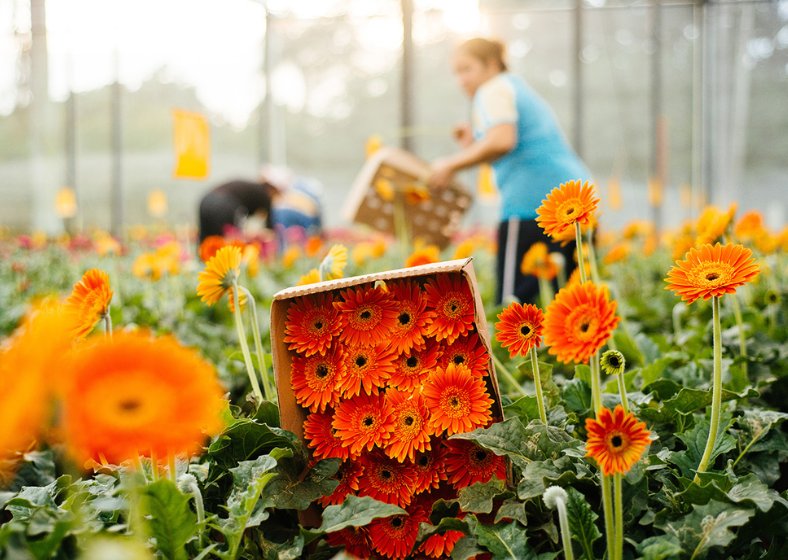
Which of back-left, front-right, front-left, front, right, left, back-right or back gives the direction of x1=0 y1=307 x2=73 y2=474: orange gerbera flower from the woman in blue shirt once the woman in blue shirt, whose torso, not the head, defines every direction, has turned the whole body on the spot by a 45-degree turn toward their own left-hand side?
front-left

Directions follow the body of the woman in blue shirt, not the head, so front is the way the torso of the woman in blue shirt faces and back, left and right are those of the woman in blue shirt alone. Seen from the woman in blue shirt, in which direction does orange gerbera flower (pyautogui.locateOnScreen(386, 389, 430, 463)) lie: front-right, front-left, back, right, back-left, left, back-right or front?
left

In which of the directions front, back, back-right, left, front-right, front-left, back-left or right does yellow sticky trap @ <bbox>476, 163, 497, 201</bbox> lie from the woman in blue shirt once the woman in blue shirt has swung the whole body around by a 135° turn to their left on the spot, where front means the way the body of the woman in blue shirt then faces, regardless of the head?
back-left

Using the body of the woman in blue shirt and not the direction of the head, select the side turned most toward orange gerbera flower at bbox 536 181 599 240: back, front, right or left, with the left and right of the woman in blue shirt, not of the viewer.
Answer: left

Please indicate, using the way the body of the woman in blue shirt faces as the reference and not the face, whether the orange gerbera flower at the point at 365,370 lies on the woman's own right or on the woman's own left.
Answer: on the woman's own left

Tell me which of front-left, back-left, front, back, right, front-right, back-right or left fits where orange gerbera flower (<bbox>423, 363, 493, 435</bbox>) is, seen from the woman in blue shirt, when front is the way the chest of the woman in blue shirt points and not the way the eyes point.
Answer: left

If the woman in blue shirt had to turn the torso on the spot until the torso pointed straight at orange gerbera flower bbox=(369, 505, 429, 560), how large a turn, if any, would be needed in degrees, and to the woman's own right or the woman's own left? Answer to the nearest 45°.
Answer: approximately 90° to the woman's own left

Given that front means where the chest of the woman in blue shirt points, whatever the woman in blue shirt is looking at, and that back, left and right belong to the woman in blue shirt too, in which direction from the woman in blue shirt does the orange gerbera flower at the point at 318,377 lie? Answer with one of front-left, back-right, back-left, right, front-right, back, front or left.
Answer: left

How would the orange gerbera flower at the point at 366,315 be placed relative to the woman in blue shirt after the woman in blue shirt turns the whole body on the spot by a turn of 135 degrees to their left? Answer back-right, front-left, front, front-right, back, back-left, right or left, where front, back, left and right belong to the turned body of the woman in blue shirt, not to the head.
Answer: front-right

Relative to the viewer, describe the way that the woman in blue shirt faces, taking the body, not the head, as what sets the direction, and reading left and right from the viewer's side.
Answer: facing to the left of the viewer

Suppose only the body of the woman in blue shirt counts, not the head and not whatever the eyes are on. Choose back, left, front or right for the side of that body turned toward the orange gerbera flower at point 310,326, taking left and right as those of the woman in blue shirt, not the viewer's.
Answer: left

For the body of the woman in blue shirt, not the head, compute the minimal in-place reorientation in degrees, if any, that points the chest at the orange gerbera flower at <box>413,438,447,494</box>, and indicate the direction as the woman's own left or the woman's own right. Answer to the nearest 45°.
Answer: approximately 90° to the woman's own left

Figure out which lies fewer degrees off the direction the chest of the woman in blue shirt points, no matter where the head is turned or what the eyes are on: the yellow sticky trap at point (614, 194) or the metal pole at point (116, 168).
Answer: the metal pole
